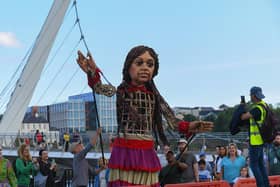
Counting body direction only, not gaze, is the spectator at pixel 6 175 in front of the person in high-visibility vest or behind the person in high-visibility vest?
in front

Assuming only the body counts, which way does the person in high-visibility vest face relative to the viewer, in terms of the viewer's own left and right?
facing to the left of the viewer

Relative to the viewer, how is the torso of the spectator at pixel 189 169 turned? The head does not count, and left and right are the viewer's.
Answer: facing the viewer and to the left of the viewer

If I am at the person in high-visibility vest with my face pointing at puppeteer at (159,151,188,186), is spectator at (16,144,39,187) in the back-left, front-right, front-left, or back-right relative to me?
front-left

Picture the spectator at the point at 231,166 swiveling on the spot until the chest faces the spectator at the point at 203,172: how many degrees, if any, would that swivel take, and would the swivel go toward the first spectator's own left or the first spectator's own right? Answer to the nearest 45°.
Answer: approximately 135° to the first spectator's own right

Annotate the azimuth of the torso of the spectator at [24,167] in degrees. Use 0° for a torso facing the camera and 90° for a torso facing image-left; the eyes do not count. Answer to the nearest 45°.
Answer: approximately 315°

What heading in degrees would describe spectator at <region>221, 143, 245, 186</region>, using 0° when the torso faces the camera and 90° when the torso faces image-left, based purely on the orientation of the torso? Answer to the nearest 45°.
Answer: approximately 0°

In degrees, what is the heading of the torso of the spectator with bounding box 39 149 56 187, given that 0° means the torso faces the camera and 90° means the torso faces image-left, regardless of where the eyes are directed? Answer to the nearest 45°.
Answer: approximately 315°

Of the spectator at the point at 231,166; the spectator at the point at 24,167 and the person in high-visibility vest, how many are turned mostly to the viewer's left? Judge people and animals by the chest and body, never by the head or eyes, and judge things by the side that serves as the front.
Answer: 1

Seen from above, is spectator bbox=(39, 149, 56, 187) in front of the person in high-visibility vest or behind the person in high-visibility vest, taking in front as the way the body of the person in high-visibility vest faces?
in front

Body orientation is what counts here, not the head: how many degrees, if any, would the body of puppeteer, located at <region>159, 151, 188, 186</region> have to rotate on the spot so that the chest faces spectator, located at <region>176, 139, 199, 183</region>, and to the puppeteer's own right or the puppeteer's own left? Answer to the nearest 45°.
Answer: approximately 180°

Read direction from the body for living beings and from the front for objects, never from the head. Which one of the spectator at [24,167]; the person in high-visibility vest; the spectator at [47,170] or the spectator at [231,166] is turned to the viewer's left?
the person in high-visibility vest
